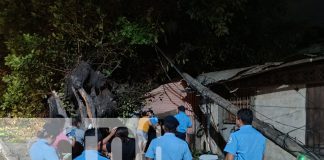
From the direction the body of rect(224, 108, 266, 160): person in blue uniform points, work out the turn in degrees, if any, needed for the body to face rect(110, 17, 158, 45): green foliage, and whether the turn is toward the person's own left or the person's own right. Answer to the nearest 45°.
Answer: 0° — they already face it

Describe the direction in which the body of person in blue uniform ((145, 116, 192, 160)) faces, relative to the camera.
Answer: away from the camera

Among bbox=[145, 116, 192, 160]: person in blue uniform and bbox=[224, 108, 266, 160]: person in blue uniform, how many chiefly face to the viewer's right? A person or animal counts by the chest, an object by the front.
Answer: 0

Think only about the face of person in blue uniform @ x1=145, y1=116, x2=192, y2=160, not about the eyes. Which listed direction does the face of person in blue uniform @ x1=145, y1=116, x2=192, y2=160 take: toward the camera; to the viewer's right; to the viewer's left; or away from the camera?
away from the camera

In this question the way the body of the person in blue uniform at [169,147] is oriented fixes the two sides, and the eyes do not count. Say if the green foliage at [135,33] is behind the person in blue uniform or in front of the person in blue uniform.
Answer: in front

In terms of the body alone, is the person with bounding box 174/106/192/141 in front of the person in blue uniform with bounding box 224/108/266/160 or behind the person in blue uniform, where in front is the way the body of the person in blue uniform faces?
in front

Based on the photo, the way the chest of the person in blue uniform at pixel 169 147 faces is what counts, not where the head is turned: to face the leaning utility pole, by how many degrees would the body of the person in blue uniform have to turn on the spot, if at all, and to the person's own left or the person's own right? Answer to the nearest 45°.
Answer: approximately 45° to the person's own right

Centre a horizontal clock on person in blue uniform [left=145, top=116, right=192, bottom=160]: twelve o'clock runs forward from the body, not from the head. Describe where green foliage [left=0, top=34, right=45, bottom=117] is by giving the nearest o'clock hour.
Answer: The green foliage is roughly at 11 o'clock from the person in blue uniform.

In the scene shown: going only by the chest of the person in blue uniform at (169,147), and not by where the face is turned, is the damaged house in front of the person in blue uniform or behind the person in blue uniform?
in front

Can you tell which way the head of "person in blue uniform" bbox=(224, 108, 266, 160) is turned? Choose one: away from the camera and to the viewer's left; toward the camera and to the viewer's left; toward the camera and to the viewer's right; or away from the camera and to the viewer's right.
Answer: away from the camera and to the viewer's left

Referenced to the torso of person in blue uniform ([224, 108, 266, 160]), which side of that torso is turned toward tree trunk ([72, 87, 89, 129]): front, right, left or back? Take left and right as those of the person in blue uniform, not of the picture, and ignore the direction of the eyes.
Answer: front

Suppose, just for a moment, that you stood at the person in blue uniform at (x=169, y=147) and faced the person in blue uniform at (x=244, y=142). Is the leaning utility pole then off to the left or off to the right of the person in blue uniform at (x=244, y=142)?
left

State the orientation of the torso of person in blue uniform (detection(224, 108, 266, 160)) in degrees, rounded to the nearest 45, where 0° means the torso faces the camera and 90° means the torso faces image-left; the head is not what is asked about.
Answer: approximately 135°
